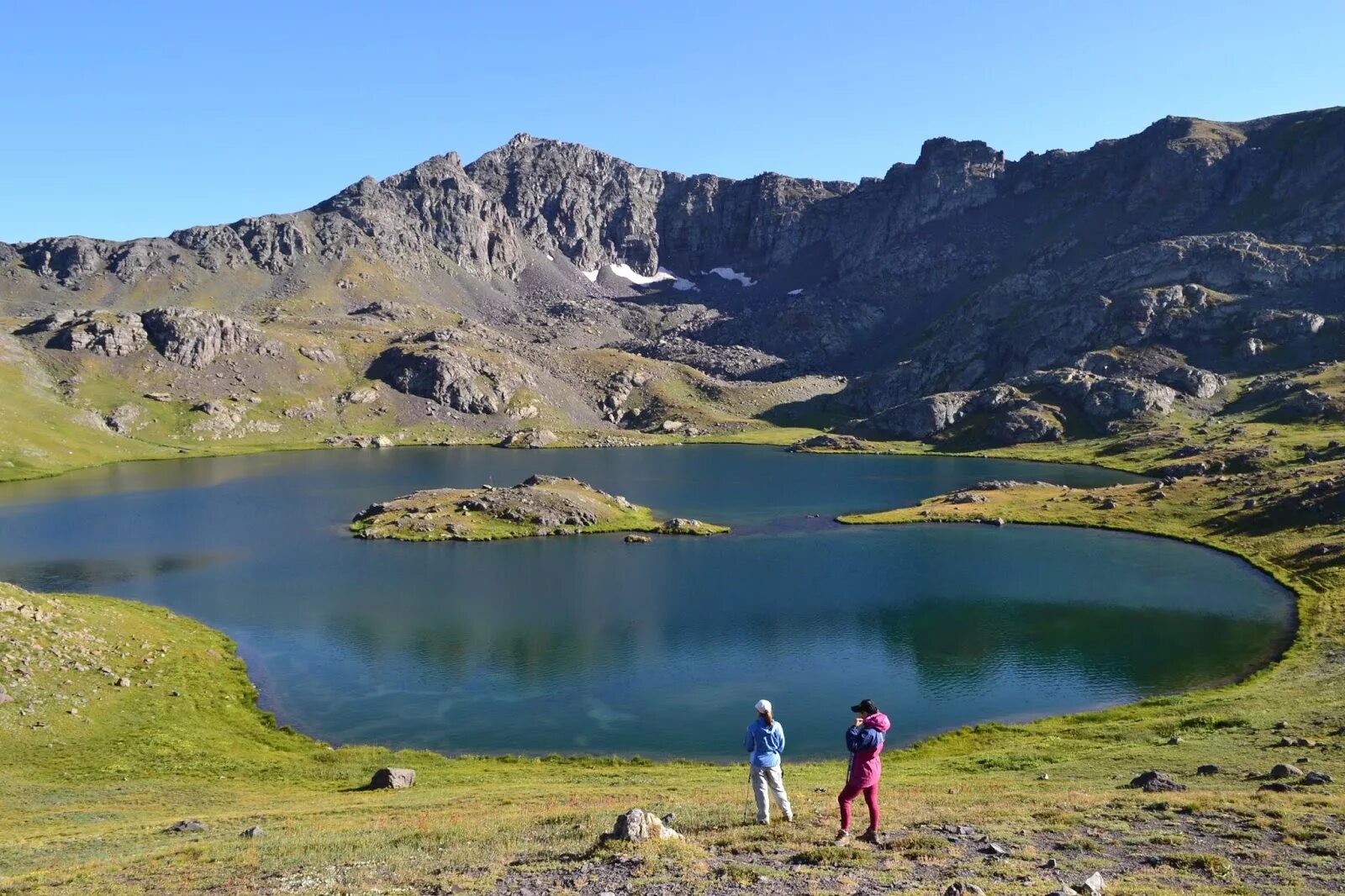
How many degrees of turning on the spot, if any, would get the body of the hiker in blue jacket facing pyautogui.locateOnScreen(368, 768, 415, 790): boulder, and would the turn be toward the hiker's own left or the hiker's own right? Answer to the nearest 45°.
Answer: approximately 45° to the hiker's own left

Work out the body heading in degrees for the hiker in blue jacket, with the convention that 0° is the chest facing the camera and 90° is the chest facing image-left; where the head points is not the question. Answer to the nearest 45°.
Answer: approximately 180°

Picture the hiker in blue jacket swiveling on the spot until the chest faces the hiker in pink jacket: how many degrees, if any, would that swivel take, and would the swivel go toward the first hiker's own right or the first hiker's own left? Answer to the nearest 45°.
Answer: approximately 135° to the first hiker's own right

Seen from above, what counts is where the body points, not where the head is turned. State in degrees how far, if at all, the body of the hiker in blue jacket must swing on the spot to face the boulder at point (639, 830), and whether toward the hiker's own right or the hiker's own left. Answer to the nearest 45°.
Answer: approximately 135° to the hiker's own left
